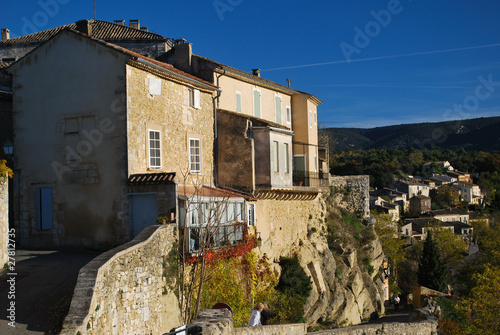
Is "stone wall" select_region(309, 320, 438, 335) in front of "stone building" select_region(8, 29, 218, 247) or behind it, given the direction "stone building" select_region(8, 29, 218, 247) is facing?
in front

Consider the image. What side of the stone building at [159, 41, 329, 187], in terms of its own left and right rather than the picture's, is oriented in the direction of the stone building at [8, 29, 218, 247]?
right

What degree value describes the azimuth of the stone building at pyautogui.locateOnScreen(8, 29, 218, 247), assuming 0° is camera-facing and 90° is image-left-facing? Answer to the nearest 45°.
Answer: approximately 315°

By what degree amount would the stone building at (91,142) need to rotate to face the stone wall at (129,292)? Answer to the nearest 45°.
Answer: approximately 45° to its right

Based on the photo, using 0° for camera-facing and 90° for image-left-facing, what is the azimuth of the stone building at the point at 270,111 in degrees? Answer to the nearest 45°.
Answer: approximately 315°

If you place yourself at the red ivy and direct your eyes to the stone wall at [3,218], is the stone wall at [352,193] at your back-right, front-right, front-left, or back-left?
back-right

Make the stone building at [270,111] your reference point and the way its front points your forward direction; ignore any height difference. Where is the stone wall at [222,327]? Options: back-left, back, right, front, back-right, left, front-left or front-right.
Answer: front-right

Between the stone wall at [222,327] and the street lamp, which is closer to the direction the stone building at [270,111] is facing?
the stone wall
